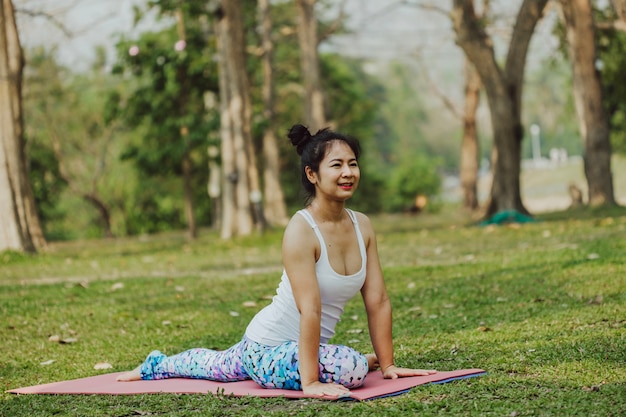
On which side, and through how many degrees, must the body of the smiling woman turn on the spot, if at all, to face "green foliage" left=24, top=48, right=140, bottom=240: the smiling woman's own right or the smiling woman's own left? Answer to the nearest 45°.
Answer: approximately 135° to the smiling woman's own left

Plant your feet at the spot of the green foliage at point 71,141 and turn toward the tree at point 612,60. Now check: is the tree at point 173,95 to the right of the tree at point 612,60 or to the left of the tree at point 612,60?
right

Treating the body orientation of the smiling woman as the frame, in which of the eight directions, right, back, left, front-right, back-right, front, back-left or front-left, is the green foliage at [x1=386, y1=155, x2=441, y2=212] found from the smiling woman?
back-left

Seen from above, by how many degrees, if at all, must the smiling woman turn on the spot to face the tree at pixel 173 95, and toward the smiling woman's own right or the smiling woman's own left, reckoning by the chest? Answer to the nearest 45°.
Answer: approximately 135° to the smiling woman's own left
